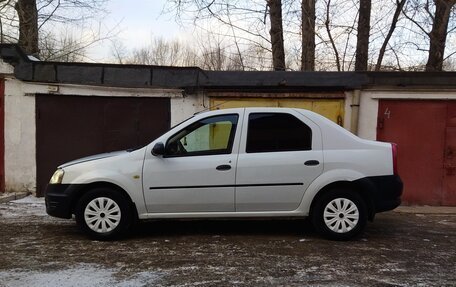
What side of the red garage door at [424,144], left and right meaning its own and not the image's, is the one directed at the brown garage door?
right

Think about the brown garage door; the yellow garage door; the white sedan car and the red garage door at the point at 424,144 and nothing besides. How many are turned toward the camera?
3

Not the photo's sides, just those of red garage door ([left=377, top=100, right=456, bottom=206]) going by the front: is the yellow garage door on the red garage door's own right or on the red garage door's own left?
on the red garage door's own right

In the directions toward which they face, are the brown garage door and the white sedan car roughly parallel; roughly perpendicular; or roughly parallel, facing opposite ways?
roughly perpendicular

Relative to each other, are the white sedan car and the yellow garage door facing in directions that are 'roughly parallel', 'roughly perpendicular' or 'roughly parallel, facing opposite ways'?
roughly perpendicular

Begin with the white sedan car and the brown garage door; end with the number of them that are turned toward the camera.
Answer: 1

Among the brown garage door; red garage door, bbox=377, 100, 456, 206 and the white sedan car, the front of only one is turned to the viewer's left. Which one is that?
the white sedan car

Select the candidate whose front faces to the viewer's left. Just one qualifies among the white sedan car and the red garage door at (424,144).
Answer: the white sedan car

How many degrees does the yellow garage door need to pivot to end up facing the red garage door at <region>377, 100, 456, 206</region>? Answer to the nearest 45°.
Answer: approximately 90° to its left

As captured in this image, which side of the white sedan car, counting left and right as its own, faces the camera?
left

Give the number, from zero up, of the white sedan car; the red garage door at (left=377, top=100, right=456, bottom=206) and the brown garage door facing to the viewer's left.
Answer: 1

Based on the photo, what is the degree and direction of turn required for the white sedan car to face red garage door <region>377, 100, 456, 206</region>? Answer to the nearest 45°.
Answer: approximately 135° to its right

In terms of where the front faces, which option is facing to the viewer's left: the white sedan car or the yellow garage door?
the white sedan car

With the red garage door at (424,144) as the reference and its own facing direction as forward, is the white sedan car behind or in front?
in front

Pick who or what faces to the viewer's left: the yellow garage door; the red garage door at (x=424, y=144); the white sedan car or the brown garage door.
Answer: the white sedan car

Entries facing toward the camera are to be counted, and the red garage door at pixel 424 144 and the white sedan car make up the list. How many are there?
1

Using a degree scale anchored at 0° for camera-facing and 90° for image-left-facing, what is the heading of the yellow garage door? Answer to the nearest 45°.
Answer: approximately 0°

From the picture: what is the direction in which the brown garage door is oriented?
toward the camera

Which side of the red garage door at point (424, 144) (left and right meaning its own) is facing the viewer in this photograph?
front

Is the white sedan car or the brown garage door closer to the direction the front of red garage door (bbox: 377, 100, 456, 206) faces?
the white sedan car
